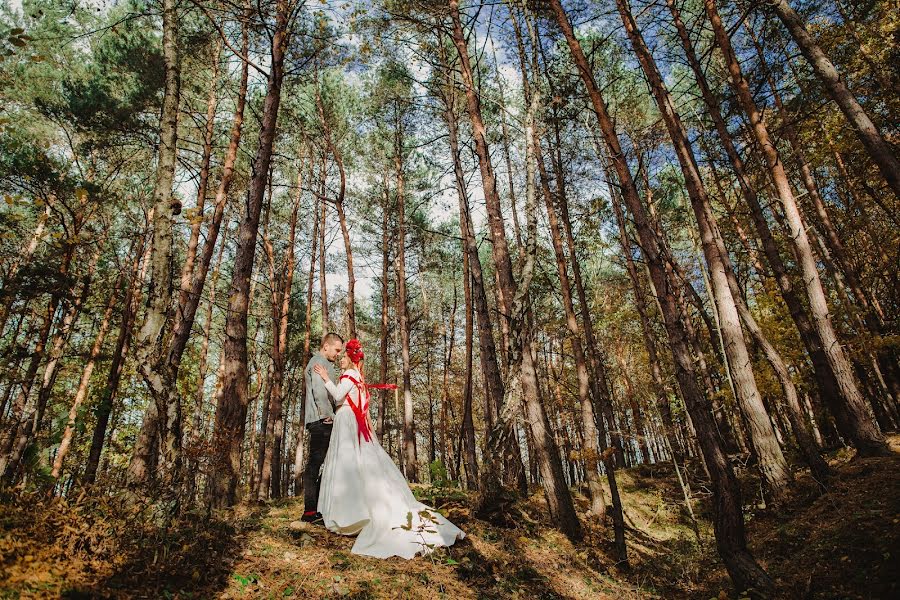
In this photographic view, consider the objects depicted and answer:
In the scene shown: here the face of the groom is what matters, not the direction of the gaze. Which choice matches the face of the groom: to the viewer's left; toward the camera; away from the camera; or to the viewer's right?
to the viewer's right

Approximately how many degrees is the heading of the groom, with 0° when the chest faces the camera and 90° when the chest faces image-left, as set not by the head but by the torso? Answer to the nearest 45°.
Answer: approximately 270°
